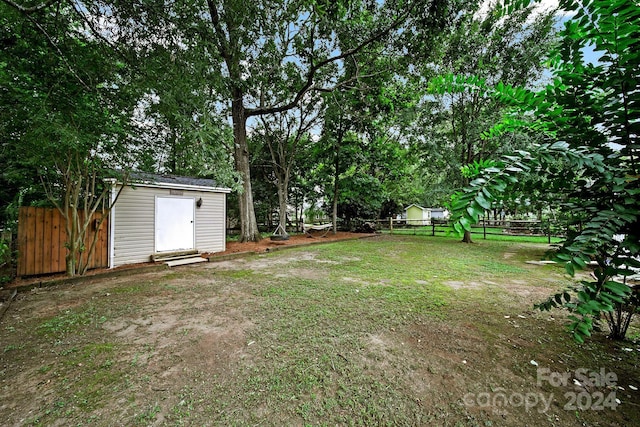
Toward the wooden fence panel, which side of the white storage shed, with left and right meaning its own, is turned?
right

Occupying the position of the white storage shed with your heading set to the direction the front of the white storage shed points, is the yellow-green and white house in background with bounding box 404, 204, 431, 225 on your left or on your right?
on your left

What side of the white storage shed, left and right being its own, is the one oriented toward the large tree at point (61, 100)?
right

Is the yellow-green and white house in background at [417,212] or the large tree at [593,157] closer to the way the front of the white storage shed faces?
the large tree

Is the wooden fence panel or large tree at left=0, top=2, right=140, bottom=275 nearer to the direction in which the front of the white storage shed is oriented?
the large tree

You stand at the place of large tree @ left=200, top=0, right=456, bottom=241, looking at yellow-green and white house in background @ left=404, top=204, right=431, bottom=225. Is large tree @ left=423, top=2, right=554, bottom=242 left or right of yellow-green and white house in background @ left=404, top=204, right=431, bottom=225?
right

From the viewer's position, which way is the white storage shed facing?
facing the viewer and to the right of the viewer

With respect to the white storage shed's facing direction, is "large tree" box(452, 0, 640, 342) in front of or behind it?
in front

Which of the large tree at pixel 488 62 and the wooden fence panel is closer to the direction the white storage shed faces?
the large tree
